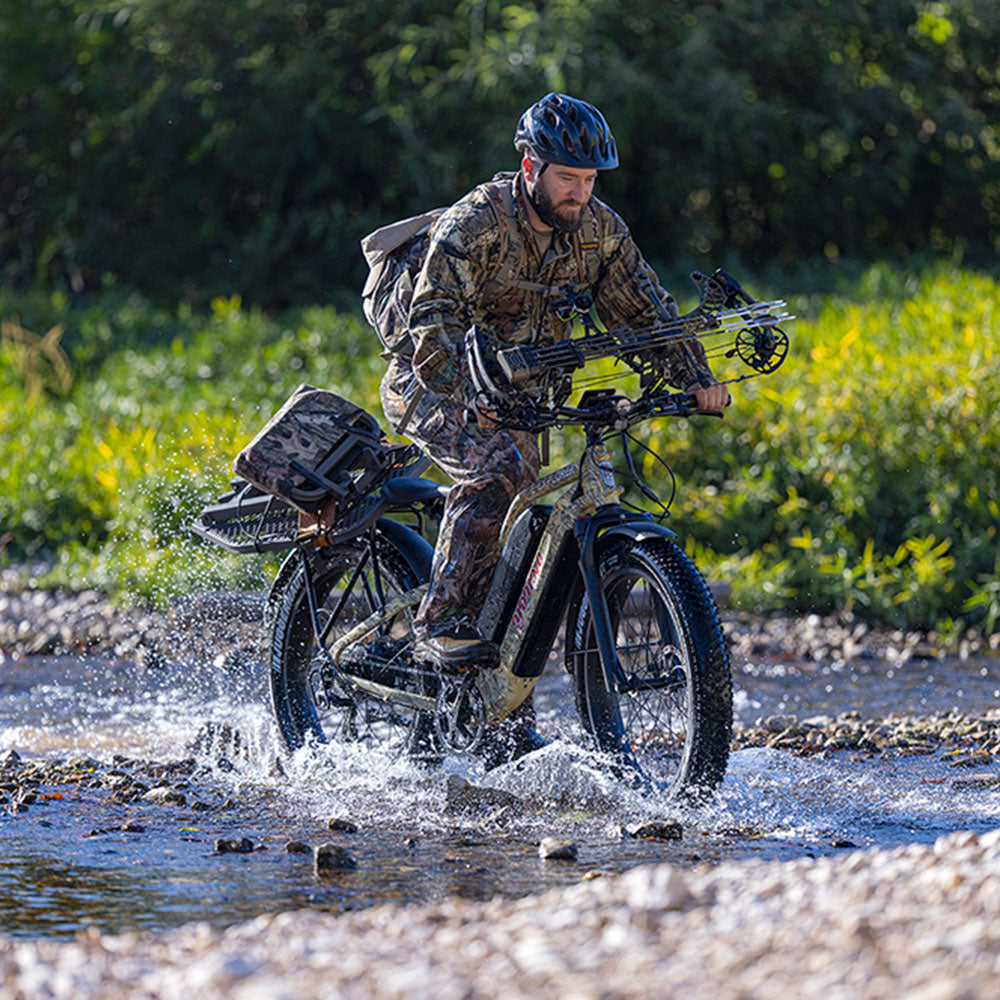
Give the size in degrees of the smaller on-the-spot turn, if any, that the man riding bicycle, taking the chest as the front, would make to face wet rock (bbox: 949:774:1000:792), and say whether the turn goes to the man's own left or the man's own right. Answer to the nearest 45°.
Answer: approximately 45° to the man's own left

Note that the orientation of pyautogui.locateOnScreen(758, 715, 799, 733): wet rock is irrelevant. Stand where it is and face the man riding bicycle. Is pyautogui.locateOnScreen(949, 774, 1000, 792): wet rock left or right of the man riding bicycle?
left

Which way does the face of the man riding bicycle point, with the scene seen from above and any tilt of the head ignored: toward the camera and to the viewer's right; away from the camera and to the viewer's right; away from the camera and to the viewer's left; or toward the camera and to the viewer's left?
toward the camera and to the viewer's right

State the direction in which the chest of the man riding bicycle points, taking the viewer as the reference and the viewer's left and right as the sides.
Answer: facing the viewer and to the right of the viewer

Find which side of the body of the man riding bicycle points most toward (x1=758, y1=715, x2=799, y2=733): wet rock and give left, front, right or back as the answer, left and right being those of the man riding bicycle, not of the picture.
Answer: left
